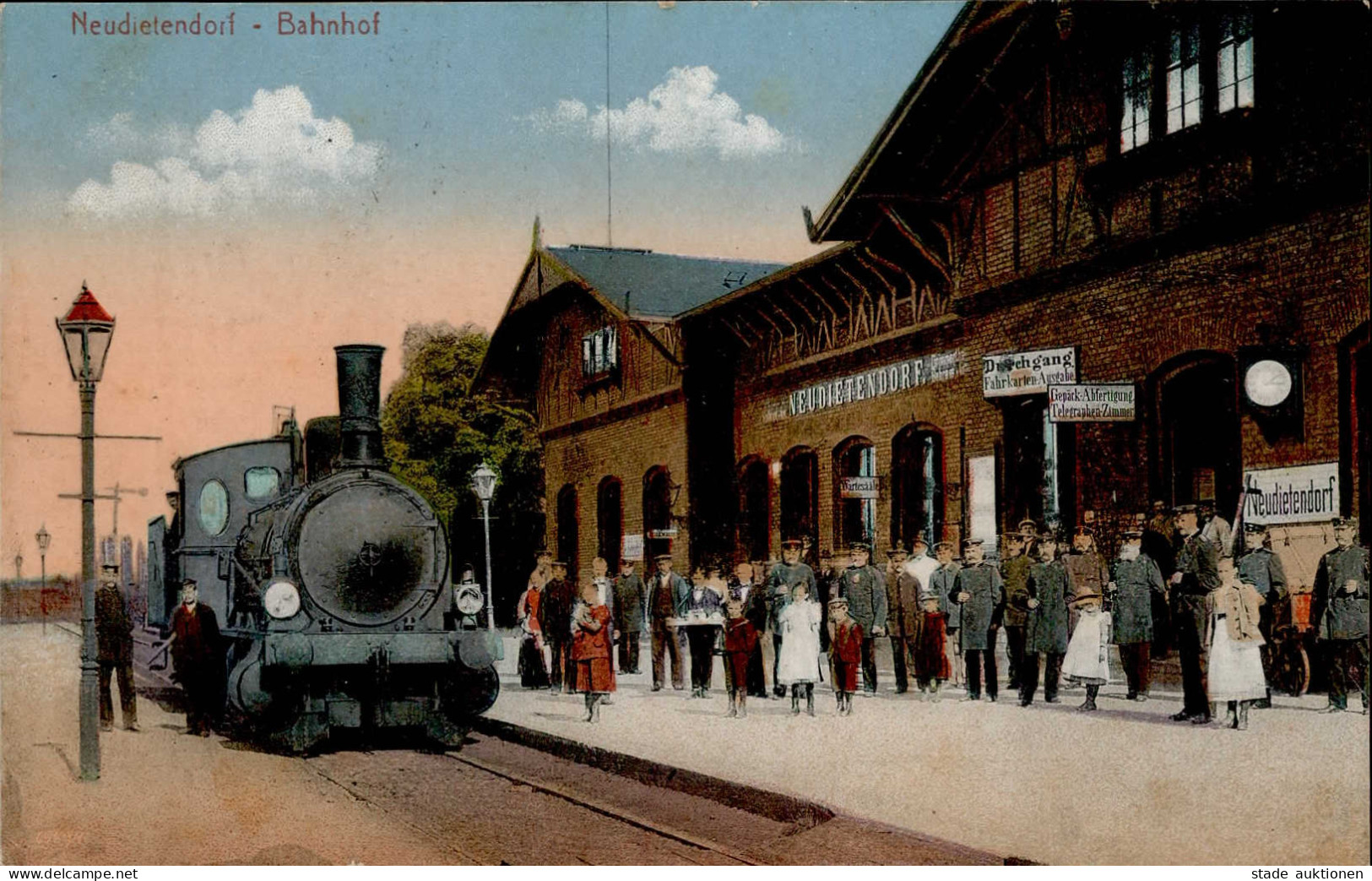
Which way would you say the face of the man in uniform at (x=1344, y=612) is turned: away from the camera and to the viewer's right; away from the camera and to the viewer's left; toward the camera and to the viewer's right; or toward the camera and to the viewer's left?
toward the camera and to the viewer's left

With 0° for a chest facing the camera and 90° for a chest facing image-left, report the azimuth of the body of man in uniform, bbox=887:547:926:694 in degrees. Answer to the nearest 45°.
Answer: approximately 0°

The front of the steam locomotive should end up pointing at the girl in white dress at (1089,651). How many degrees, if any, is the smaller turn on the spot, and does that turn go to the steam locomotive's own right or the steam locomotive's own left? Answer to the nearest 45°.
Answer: approximately 45° to the steam locomotive's own left

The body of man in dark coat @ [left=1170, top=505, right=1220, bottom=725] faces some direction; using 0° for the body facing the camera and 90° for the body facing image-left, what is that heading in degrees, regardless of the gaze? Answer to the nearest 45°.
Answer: approximately 45°

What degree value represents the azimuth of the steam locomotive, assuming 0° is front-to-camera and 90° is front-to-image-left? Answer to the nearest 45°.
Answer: approximately 315°

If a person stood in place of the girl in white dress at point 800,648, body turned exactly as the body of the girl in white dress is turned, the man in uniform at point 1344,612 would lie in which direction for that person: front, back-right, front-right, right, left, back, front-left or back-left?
front-left

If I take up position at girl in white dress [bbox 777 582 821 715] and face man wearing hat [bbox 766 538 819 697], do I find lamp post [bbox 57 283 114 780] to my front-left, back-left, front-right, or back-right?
back-left

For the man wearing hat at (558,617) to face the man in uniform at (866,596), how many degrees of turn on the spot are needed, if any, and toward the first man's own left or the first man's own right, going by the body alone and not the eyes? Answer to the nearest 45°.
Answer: approximately 45° to the first man's own left

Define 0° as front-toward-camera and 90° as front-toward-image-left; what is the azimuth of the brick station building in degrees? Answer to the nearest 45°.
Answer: approximately 45°
